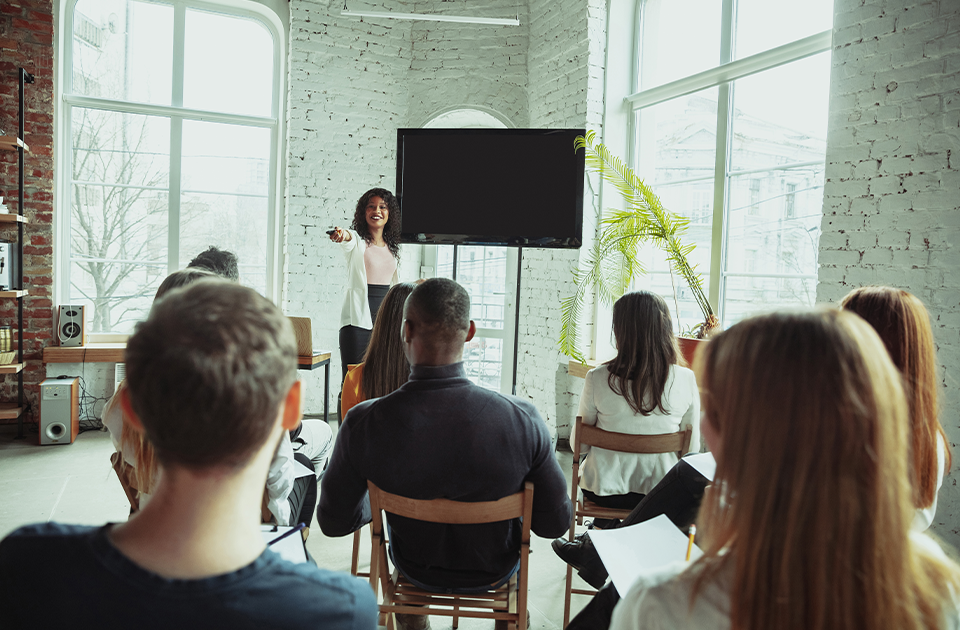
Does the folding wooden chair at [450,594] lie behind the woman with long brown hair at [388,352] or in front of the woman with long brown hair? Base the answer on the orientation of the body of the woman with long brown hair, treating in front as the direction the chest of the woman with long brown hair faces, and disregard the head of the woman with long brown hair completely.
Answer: behind

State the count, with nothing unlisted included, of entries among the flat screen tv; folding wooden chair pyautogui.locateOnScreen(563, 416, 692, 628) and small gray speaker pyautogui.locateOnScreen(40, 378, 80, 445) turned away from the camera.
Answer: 1

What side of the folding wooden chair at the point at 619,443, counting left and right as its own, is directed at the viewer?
back

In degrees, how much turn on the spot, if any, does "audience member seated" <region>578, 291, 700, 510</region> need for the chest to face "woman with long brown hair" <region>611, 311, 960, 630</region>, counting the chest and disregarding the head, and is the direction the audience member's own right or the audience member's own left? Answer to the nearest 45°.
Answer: approximately 180°

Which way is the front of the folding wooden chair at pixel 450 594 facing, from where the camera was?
facing away from the viewer

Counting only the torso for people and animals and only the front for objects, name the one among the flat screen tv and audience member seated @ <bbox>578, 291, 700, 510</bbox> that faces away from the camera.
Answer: the audience member seated

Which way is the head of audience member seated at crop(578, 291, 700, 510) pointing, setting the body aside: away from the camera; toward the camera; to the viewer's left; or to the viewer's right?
away from the camera

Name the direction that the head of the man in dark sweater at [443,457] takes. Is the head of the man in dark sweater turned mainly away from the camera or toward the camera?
away from the camera

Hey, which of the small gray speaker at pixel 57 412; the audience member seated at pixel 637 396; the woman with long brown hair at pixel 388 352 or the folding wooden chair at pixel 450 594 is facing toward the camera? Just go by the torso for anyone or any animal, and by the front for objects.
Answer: the small gray speaker

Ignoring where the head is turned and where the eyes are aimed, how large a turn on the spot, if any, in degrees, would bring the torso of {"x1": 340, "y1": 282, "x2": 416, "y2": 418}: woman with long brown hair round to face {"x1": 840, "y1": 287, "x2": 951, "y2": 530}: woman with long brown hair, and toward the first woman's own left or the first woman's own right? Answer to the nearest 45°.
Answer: approximately 135° to the first woman's own right

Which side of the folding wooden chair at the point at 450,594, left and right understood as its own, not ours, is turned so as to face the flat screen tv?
front

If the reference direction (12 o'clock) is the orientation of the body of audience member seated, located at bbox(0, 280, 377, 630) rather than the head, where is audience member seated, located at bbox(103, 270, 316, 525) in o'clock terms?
audience member seated, located at bbox(103, 270, 316, 525) is roughly at 12 o'clock from audience member seated, located at bbox(0, 280, 377, 630).

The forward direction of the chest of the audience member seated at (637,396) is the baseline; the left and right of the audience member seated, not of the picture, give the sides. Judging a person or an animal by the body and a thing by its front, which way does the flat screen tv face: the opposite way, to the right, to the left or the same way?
the opposite way

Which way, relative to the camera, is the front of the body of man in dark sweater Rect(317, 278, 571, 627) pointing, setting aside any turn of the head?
away from the camera

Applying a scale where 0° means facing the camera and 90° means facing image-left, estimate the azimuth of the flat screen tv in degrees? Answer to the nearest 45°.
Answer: approximately 0°

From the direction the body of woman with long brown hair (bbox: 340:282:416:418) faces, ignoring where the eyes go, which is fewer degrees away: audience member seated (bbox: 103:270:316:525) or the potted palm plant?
the potted palm plant

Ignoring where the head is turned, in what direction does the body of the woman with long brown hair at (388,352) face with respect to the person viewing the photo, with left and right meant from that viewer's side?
facing away from the viewer

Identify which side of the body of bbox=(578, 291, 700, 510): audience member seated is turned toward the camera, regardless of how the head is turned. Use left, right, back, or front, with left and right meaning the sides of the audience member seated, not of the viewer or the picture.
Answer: back
